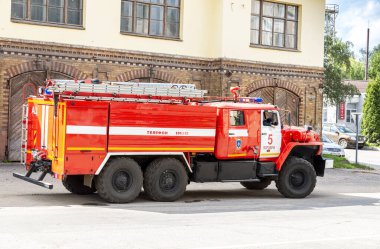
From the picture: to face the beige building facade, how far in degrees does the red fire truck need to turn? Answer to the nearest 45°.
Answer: approximately 45° to its left

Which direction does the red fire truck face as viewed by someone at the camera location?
facing away from the viewer and to the right of the viewer
